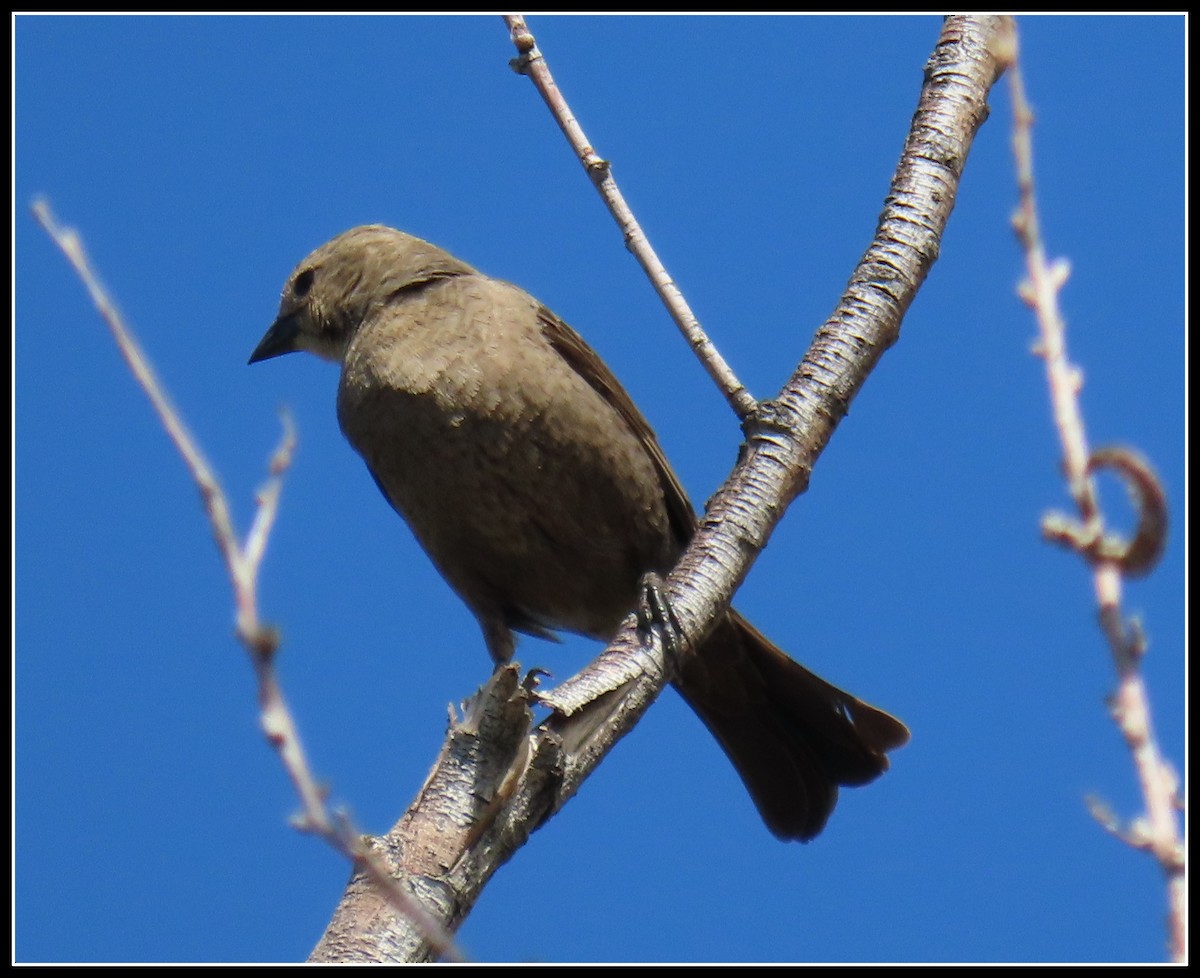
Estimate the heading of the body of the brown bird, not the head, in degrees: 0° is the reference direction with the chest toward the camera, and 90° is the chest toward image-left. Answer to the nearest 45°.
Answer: approximately 45°

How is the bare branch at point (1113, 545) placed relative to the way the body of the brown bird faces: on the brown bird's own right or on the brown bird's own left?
on the brown bird's own left
